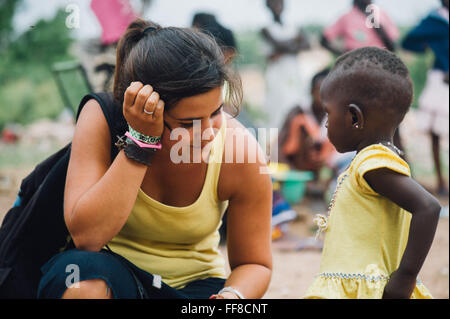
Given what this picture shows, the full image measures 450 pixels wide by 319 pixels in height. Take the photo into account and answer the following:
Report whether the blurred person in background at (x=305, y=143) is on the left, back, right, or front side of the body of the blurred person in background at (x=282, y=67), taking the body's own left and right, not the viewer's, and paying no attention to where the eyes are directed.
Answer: front

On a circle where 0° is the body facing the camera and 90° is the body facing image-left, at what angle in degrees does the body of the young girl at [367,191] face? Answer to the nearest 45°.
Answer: approximately 90°

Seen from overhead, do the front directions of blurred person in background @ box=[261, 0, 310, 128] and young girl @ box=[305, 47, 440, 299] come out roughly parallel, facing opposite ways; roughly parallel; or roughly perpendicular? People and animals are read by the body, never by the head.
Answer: roughly perpendicular

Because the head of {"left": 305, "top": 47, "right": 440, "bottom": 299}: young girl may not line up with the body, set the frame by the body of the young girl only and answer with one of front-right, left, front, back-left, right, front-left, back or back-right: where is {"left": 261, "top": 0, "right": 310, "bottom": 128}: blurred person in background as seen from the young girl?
right

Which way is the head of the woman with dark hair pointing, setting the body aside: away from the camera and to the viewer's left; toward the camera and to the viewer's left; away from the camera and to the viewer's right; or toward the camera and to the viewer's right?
toward the camera and to the viewer's right
